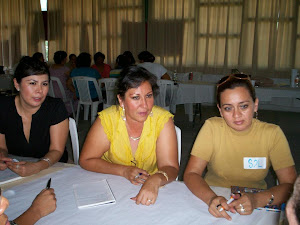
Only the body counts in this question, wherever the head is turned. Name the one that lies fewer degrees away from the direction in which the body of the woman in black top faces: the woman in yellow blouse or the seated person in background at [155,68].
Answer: the woman in yellow blouse

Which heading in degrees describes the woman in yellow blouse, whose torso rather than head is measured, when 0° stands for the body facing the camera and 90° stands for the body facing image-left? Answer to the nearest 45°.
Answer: approximately 0°

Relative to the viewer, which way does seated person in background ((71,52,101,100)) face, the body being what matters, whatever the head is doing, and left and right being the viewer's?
facing away from the viewer

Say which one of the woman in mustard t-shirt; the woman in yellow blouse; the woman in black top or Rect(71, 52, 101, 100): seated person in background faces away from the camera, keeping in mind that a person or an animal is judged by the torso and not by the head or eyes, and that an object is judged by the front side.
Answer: the seated person in background

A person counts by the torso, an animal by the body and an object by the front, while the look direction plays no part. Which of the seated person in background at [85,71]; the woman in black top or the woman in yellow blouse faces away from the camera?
the seated person in background

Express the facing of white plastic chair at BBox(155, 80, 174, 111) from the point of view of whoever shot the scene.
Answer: facing away from the viewer and to the left of the viewer

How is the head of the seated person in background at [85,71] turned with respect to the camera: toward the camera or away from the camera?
away from the camera
